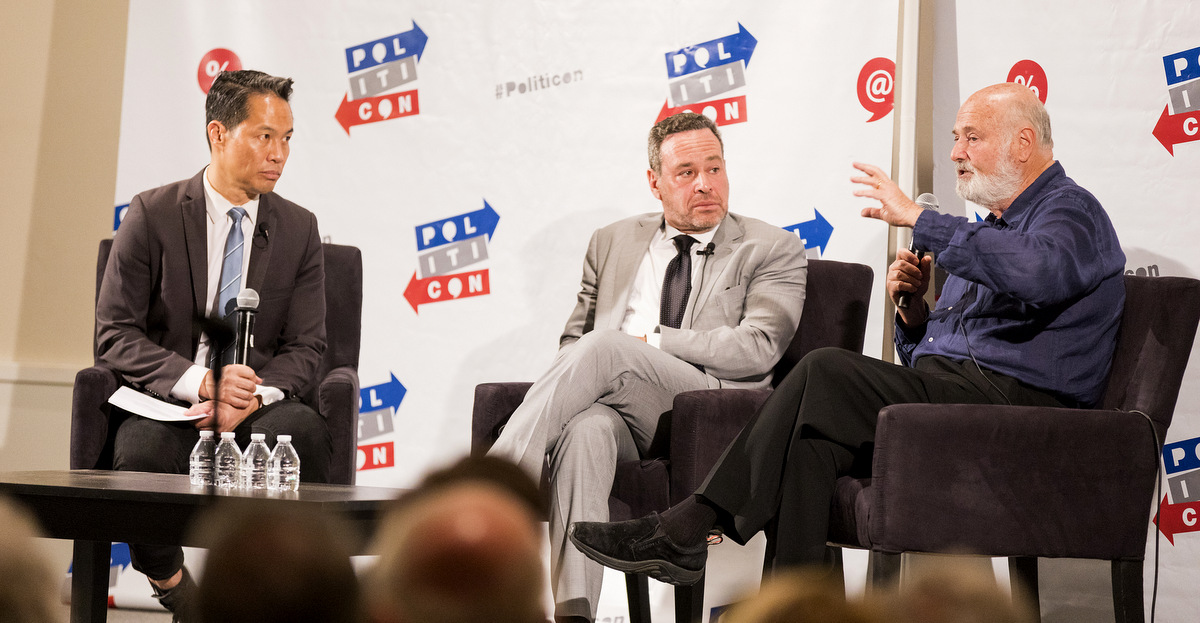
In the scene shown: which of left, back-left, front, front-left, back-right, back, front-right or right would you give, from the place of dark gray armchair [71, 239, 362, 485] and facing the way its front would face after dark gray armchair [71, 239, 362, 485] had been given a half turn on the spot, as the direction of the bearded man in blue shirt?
back-right

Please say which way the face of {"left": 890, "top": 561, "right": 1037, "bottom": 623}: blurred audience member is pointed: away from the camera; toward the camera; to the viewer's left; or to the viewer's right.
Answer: away from the camera

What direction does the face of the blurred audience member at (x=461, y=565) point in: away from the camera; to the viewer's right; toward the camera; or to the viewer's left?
away from the camera

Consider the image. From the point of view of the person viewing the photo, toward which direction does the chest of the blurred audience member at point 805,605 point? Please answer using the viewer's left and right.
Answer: facing away from the viewer

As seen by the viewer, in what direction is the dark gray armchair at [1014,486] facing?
to the viewer's left

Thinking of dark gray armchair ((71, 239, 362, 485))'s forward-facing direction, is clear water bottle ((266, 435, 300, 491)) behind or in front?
in front

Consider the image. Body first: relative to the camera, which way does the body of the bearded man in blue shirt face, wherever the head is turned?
to the viewer's left

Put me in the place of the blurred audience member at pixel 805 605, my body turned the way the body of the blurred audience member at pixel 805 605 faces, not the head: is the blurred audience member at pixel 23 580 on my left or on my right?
on my left

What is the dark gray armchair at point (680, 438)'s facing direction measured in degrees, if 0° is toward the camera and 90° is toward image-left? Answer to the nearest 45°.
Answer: approximately 45°

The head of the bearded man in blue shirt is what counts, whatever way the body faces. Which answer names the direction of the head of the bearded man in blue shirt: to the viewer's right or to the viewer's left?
to the viewer's left

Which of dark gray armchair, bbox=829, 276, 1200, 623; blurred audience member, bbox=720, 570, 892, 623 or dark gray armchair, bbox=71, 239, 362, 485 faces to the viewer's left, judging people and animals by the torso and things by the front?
dark gray armchair, bbox=829, 276, 1200, 623

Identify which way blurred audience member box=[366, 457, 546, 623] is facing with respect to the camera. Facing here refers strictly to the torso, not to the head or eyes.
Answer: away from the camera
